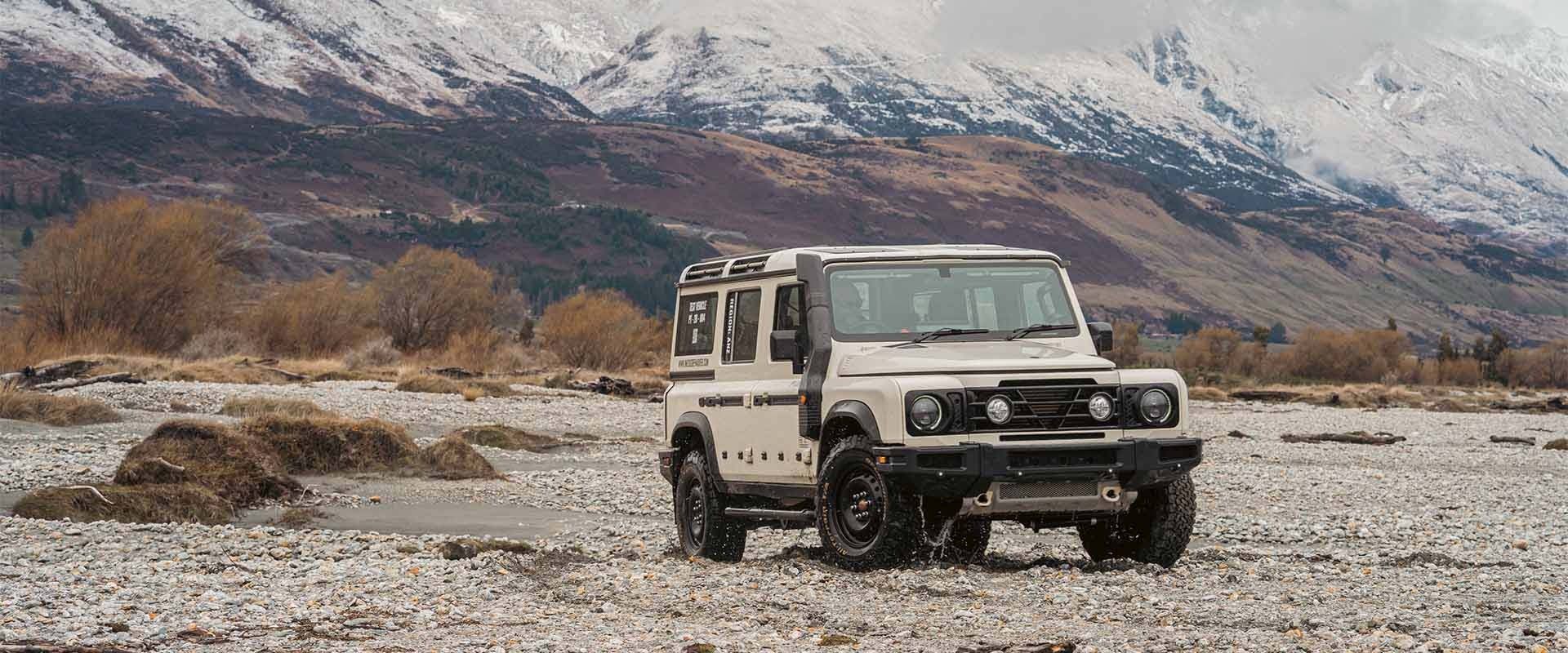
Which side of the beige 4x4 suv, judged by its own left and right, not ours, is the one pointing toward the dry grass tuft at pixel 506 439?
back

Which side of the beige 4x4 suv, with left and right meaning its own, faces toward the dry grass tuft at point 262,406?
back

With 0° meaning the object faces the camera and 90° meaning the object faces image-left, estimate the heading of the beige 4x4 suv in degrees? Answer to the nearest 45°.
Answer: approximately 315°

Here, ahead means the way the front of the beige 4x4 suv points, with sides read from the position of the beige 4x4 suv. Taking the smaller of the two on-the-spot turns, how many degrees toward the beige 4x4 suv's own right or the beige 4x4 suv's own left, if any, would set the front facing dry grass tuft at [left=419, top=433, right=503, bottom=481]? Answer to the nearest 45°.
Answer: approximately 180°

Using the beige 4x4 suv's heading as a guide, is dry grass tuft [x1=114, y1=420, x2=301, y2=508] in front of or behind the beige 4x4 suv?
behind

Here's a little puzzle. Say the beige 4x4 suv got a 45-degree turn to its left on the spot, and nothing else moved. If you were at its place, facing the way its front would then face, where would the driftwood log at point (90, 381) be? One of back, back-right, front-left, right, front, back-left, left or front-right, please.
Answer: back-left

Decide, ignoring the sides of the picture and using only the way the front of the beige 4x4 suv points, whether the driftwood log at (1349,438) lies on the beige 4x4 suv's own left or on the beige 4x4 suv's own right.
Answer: on the beige 4x4 suv's own left

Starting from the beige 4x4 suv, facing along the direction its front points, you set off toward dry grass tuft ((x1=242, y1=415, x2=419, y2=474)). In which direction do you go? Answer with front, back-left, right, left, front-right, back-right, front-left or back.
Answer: back

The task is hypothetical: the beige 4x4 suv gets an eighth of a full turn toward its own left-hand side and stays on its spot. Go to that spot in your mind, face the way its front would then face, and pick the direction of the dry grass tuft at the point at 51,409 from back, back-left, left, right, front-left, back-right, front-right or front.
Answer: back-left

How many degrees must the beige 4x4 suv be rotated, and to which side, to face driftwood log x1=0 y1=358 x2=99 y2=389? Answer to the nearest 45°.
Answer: approximately 180°

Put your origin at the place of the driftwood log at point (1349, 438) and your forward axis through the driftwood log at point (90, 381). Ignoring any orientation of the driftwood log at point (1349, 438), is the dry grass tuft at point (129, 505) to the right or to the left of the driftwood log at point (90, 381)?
left
